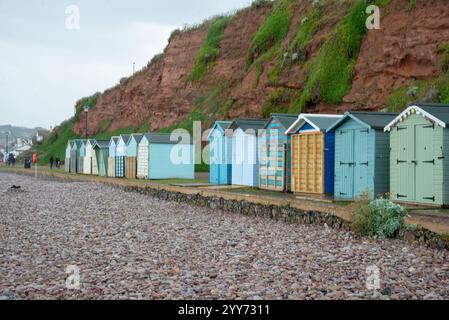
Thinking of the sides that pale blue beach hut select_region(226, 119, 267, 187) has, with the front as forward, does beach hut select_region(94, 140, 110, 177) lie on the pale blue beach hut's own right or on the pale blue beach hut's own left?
on the pale blue beach hut's own right

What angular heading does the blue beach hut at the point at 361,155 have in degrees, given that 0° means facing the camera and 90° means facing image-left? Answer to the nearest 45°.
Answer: approximately 45°

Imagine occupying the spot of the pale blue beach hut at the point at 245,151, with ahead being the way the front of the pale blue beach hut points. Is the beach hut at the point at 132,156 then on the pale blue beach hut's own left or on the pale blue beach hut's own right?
on the pale blue beach hut's own right

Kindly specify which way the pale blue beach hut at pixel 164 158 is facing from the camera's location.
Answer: facing to the left of the viewer

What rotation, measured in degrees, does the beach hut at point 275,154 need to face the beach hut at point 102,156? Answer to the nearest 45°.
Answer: approximately 90° to its right

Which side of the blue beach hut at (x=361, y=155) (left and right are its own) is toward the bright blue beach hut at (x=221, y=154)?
right

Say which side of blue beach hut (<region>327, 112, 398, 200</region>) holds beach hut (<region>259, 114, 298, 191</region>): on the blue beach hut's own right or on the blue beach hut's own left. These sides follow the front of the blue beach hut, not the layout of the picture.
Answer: on the blue beach hut's own right

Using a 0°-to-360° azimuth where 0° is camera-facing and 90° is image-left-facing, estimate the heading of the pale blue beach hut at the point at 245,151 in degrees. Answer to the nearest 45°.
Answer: approximately 45°

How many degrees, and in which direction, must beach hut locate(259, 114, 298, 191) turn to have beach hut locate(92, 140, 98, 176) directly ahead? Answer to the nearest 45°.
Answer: approximately 90° to its right

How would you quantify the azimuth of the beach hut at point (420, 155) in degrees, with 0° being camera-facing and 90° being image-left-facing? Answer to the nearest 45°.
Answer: approximately 45°

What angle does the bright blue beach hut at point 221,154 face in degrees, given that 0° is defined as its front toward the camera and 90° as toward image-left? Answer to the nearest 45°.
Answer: approximately 45°

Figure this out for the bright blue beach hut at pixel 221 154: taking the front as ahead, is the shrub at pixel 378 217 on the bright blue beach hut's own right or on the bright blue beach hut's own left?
on the bright blue beach hut's own left
